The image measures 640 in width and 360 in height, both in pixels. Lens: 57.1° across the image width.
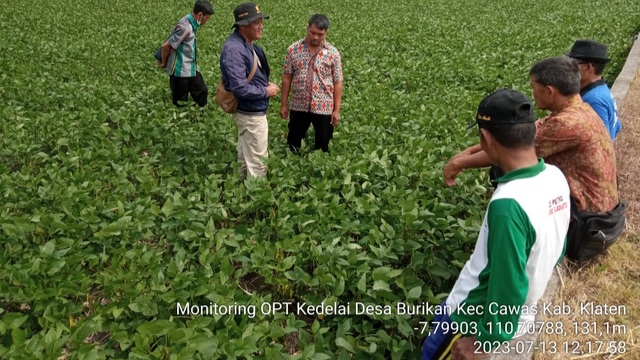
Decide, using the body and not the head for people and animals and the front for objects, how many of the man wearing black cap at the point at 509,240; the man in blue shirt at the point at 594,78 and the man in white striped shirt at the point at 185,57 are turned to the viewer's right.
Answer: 1

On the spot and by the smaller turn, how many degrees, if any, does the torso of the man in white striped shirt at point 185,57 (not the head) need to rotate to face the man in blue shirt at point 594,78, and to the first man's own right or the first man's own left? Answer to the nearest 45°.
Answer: approximately 45° to the first man's own right

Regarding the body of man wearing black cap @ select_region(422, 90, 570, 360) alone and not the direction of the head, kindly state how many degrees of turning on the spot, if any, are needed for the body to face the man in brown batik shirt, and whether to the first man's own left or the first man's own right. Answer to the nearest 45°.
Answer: approximately 45° to the first man's own right

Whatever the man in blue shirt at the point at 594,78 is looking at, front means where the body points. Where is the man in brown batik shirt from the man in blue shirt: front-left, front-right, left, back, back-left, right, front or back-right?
left

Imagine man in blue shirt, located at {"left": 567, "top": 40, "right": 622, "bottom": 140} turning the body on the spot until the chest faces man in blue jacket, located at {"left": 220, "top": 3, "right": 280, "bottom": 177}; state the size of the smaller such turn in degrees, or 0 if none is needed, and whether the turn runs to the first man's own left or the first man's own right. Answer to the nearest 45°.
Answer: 0° — they already face them

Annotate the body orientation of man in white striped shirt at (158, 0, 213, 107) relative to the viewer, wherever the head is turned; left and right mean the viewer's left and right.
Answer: facing to the right of the viewer

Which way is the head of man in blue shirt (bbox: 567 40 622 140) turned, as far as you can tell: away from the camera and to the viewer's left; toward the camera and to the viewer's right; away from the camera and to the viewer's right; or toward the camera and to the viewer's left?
away from the camera and to the viewer's left

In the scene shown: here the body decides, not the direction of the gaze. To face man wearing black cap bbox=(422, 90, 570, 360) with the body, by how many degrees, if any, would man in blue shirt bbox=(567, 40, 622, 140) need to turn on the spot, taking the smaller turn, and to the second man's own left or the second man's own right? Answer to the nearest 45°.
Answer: approximately 90° to the second man's own left

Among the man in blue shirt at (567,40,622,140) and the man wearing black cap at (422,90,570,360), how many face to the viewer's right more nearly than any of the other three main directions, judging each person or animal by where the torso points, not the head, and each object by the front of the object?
0

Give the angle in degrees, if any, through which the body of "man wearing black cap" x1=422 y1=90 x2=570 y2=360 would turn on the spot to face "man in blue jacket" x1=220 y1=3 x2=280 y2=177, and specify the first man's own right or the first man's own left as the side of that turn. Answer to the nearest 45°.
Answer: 0° — they already face them

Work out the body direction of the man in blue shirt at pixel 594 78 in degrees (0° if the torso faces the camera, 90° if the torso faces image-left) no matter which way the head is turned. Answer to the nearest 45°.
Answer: approximately 90°

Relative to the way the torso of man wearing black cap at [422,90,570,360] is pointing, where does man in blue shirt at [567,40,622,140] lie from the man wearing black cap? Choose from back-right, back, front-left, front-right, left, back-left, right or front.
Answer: front-right

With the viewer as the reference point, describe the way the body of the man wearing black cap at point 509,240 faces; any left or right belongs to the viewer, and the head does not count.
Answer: facing away from the viewer and to the left of the viewer
